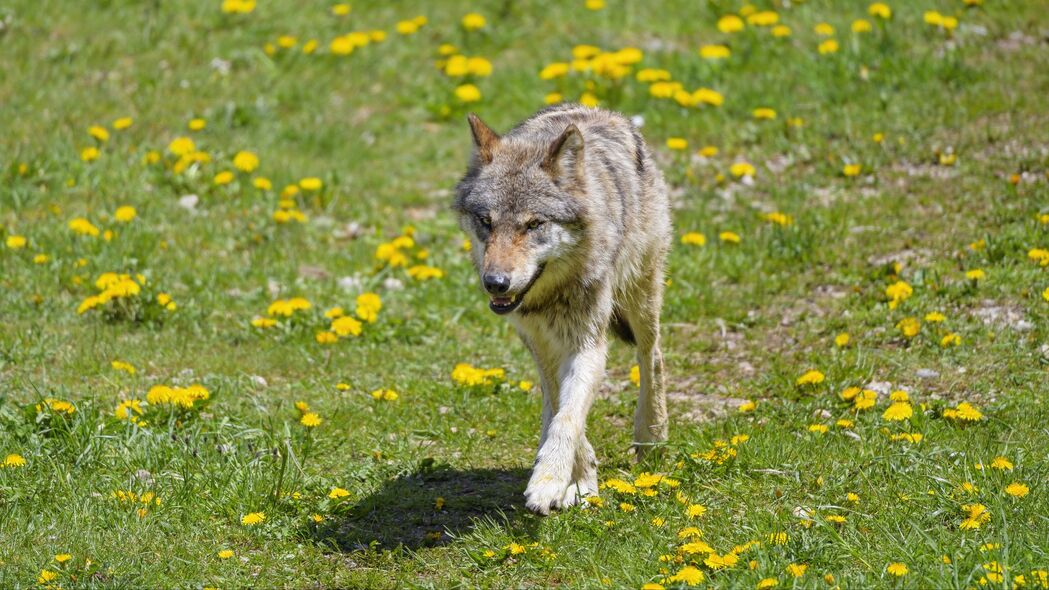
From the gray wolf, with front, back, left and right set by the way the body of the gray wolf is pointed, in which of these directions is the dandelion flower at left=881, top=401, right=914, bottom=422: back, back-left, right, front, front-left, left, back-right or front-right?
back-left

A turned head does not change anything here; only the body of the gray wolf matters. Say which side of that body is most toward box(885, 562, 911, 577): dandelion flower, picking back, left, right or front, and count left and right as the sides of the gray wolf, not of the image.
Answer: left

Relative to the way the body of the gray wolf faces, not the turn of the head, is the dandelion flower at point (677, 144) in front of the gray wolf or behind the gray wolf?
behind

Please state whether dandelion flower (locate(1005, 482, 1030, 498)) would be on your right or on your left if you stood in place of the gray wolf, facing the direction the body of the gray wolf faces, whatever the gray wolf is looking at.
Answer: on your left

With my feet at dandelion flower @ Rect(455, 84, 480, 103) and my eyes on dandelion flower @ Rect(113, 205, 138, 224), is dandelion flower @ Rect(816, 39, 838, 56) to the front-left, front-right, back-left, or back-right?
back-left

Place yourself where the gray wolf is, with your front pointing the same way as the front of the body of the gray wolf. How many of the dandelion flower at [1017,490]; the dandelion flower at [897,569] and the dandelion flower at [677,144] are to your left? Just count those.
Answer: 2

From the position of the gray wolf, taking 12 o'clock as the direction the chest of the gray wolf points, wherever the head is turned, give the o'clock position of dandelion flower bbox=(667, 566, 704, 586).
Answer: The dandelion flower is roughly at 10 o'clock from the gray wolf.

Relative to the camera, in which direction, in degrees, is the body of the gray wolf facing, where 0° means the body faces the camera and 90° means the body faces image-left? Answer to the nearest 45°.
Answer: approximately 45°

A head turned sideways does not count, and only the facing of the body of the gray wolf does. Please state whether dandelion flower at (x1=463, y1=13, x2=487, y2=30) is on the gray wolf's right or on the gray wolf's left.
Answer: on the gray wolf's right

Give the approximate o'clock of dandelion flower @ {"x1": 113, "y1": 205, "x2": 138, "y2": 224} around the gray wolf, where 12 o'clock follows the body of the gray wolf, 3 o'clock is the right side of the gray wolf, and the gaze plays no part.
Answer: The dandelion flower is roughly at 5 o'clock from the gray wolf.

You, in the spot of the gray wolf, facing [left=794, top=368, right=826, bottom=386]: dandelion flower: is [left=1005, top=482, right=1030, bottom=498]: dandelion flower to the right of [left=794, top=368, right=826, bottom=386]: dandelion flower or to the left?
right

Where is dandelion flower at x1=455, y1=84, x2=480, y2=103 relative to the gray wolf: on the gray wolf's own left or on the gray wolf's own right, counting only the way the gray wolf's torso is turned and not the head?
on the gray wolf's own right
